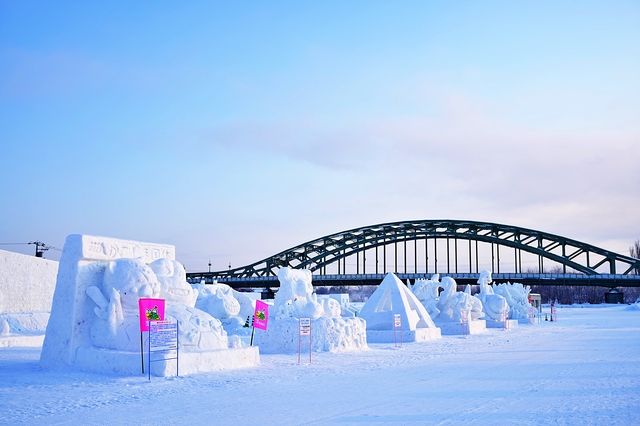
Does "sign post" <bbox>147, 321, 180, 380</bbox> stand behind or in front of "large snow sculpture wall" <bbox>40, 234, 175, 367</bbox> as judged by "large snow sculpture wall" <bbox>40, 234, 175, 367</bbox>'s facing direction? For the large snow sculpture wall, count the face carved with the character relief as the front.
in front

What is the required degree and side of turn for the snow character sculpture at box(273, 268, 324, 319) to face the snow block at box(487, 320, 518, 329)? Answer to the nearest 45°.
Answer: approximately 90° to its left

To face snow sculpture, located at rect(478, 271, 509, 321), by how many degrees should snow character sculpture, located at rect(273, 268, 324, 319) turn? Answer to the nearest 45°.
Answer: approximately 90° to its left

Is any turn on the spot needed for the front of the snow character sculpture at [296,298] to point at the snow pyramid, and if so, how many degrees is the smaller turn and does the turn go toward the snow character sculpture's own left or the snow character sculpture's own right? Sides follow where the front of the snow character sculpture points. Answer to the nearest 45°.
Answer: approximately 90° to the snow character sculpture's own left

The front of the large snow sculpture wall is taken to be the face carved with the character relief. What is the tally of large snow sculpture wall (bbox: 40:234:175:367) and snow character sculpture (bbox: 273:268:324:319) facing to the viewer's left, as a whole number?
0

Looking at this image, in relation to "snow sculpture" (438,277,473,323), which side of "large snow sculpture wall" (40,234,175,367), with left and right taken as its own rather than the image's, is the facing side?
left

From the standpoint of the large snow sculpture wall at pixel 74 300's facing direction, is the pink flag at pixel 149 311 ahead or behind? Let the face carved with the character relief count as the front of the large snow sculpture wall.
ahead

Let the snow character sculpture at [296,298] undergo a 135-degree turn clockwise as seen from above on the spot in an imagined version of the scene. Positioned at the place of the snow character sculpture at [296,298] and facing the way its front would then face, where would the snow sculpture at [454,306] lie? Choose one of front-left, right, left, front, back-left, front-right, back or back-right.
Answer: back-right

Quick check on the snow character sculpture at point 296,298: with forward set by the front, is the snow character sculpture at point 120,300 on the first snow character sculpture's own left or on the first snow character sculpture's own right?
on the first snow character sculpture's own right

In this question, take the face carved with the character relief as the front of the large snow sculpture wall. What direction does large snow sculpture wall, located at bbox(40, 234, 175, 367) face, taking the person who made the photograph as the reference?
facing the viewer and to the right of the viewer

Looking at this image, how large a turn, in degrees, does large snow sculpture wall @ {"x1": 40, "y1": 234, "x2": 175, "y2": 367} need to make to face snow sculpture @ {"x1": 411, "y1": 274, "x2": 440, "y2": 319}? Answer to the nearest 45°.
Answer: approximately 90° to its left

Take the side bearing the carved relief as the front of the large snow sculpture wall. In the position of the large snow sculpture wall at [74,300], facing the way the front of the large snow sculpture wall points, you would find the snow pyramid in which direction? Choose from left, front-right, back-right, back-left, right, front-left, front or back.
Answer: left

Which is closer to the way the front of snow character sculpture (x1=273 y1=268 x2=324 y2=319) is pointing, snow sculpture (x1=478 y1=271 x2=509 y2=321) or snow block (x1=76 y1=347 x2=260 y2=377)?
the snow block

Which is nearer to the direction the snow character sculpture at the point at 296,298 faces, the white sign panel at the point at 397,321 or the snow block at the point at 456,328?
the white sign panel

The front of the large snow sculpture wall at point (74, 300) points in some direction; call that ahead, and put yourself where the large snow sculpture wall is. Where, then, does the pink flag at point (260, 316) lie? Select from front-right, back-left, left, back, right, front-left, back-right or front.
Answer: front-left

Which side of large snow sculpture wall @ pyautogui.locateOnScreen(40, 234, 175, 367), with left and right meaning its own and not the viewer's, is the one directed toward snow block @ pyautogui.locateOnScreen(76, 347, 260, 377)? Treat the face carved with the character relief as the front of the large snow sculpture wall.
front

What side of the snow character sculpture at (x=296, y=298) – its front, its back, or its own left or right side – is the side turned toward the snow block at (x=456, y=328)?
left
